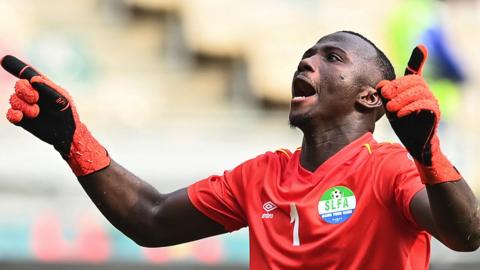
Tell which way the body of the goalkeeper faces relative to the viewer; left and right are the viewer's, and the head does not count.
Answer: facing the viewer and to the left of the viewer
